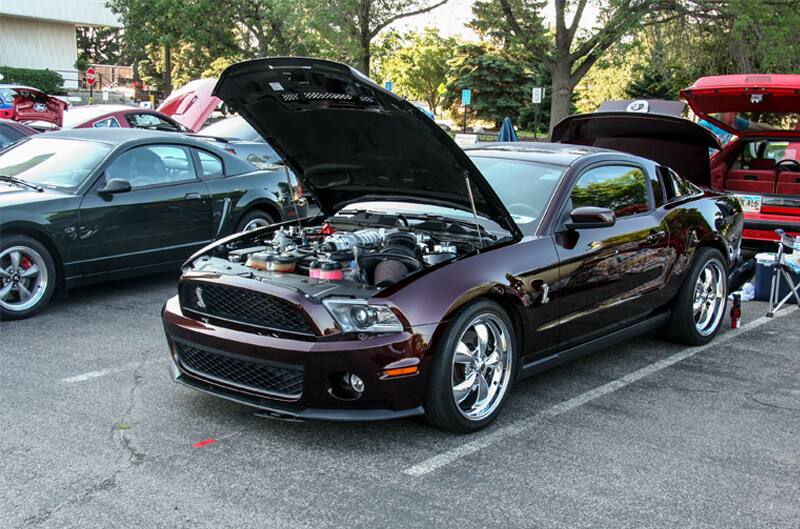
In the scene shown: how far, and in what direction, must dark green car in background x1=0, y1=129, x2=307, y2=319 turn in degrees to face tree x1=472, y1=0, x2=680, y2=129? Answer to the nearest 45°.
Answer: approximately 180°

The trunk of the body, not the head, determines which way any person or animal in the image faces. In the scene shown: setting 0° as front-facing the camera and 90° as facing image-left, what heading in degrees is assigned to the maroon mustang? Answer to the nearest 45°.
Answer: approximately 45°

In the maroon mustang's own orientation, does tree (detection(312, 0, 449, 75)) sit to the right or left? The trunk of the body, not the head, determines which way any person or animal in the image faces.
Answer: on its right

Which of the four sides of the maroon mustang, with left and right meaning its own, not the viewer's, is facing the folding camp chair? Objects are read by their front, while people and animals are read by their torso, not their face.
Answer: back

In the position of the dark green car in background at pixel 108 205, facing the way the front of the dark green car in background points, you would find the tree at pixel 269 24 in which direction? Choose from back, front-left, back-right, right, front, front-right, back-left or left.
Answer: back-right

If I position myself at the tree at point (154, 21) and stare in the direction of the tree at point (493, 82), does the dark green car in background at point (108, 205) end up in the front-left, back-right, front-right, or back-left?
back-right

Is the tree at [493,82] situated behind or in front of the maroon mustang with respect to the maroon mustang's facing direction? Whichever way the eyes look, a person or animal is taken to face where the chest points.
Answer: behind

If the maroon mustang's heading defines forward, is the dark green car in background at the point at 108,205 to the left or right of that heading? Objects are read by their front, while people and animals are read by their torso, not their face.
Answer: on its right

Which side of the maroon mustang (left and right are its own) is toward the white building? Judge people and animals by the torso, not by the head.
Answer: right
